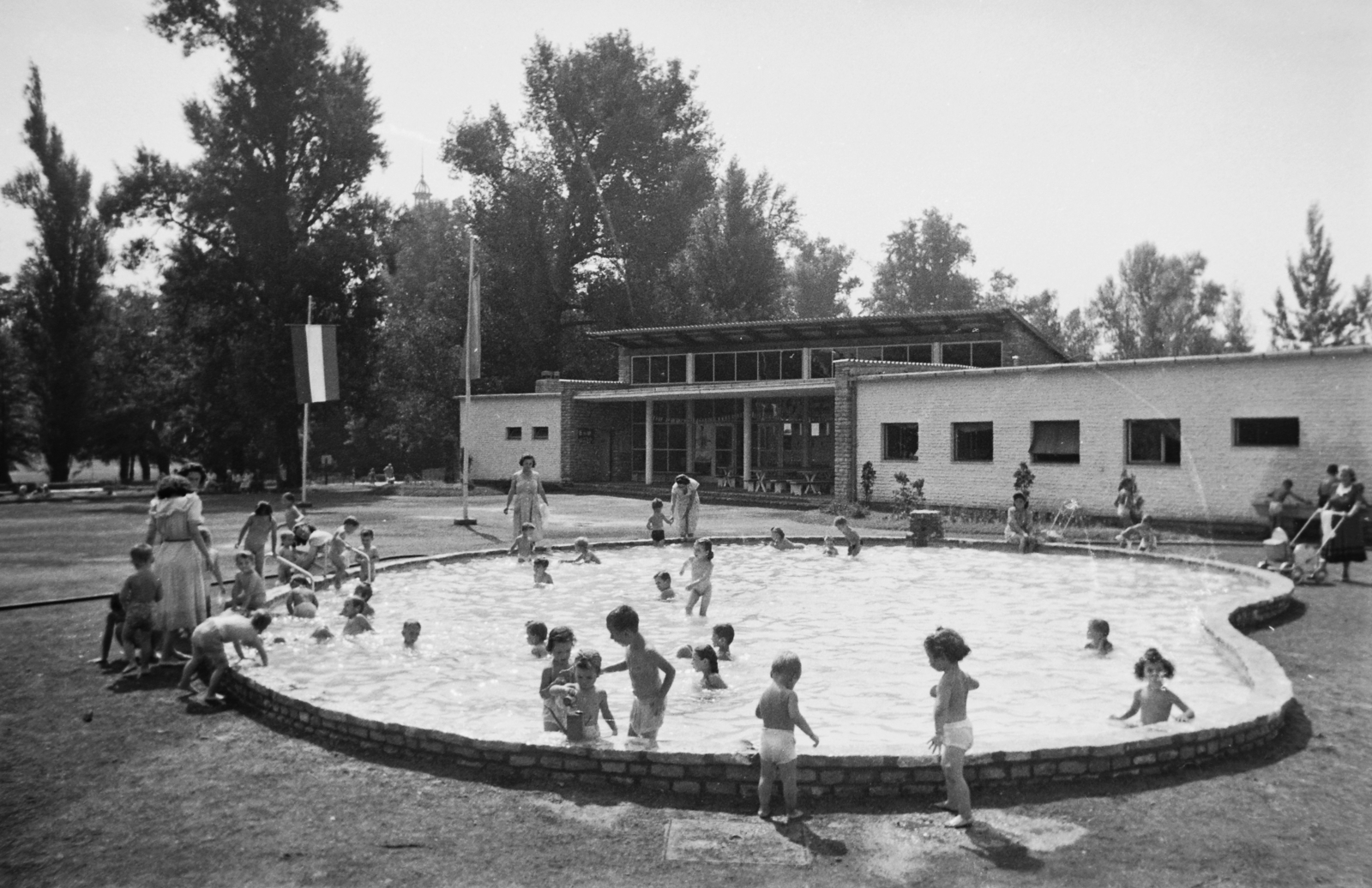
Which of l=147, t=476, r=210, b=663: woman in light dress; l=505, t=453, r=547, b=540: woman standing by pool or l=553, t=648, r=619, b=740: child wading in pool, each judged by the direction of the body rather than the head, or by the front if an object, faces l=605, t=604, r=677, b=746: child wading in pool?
the woman standing by pool

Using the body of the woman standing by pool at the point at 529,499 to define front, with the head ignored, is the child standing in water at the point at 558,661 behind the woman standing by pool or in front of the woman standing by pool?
in front

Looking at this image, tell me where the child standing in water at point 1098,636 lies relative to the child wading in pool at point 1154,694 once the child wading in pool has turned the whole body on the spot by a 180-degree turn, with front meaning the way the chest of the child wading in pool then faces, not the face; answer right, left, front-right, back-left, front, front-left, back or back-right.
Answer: front

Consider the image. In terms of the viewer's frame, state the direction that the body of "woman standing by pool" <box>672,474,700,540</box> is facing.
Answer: toward the camera

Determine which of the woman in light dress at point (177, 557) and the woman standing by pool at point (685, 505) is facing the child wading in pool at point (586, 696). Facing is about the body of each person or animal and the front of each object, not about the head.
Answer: the woman standing by pool

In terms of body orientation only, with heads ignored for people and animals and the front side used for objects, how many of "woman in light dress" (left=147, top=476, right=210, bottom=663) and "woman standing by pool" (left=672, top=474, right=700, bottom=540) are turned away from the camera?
1

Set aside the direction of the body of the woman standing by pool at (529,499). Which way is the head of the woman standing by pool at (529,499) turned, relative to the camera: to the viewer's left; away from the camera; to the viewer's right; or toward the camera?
toward the camera

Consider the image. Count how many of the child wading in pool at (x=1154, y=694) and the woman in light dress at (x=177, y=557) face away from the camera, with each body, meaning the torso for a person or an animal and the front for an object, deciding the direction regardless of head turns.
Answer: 1

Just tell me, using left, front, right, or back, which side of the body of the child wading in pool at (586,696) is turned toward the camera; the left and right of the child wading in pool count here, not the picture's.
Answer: front

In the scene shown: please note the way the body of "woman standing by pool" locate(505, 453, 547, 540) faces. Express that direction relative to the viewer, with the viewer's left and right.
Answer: facing the viewer

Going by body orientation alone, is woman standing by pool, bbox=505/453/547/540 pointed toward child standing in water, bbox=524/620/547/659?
yes

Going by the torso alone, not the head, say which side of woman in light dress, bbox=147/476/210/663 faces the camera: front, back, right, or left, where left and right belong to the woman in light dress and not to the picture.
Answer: back
